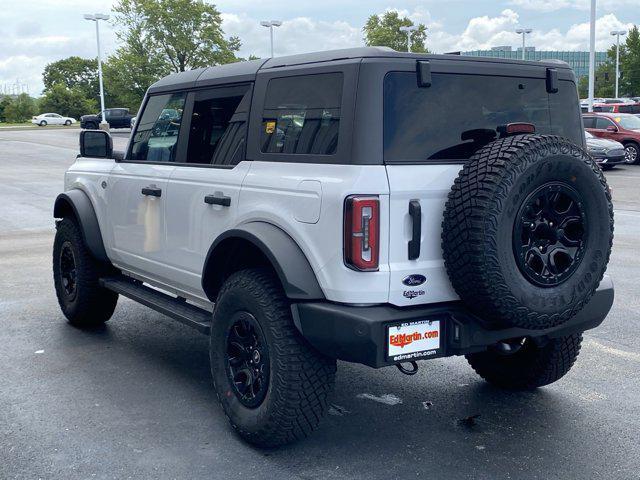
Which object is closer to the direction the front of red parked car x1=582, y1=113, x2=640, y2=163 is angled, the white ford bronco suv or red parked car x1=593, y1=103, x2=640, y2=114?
the white ford bronco suv

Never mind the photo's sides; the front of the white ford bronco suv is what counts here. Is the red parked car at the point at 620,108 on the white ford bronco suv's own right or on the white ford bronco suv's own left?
on the white ford bronco suv's own right

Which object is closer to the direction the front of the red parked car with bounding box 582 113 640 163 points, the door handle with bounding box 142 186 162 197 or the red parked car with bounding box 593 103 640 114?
the door handle

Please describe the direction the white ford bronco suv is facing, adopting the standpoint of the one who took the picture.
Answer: facing away from the viewer and to the left of the viewer
